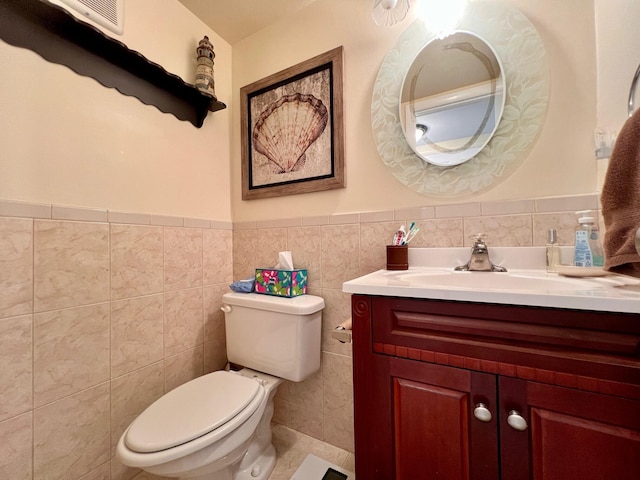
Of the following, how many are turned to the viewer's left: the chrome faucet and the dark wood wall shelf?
0

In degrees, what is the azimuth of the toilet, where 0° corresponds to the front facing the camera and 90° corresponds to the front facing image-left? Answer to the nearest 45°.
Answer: approximately 45°

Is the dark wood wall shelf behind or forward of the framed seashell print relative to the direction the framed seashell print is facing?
forward

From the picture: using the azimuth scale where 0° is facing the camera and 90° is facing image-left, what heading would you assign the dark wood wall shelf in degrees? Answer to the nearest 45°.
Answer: approximately 315°

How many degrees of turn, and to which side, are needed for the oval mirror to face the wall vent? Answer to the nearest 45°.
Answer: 0° — it already faces it

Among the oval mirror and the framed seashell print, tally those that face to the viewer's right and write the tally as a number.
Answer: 0

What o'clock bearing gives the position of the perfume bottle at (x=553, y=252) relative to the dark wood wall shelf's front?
The perfume bottle is roughly at 12 o'clock from the dark wood wall shelf.

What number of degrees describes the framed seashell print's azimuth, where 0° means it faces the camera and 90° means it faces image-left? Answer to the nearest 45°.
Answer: approximately 45°

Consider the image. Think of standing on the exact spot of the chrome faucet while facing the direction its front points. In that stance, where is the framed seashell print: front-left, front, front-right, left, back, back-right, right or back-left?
right

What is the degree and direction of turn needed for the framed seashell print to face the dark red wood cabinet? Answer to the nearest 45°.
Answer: approximately 90° to its left

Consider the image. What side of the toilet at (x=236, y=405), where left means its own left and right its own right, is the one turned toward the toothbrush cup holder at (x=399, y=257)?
left
